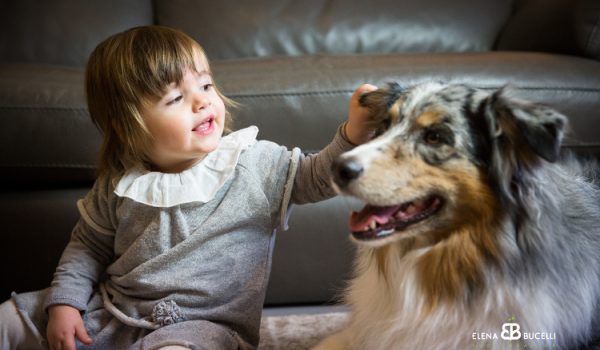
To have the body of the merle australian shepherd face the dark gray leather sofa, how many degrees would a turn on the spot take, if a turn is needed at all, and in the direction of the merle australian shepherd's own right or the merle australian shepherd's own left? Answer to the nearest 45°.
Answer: approximately 90° to the merle australian shepherd's own right

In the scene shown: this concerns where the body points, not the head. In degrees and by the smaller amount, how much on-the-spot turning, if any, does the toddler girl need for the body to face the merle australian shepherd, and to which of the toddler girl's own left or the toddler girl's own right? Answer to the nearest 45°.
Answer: approximately 45° to the toddler girl's own left

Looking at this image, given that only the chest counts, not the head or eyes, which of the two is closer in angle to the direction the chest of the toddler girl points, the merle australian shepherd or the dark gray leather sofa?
the merle australian shepherd

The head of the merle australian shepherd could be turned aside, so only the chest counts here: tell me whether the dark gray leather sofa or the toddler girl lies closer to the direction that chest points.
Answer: the toddler girl

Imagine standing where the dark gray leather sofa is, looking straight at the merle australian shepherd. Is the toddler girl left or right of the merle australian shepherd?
right

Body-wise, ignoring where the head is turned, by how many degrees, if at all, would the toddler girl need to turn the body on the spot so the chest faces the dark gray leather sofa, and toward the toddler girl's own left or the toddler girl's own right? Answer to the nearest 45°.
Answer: approximately 135° to the toddler girl's own left

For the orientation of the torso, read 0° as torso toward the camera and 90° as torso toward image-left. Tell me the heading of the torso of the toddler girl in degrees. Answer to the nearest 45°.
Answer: approximately 0°

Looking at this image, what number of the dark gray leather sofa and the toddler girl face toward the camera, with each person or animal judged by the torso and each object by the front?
2

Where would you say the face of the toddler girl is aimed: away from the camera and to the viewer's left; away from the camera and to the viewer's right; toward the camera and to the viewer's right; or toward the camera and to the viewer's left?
toward the camera and to the viewer's right
